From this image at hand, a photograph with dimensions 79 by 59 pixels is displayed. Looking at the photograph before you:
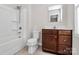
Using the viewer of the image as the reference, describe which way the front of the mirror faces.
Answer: facing the viewer and to the left of the viewer

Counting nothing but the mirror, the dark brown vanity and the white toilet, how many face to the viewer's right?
0

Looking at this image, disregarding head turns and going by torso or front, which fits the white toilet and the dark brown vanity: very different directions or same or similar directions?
same or similar directions

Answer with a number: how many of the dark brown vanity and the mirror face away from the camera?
0

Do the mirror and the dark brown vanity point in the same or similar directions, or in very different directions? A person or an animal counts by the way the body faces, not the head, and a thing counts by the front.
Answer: same or similar directions
